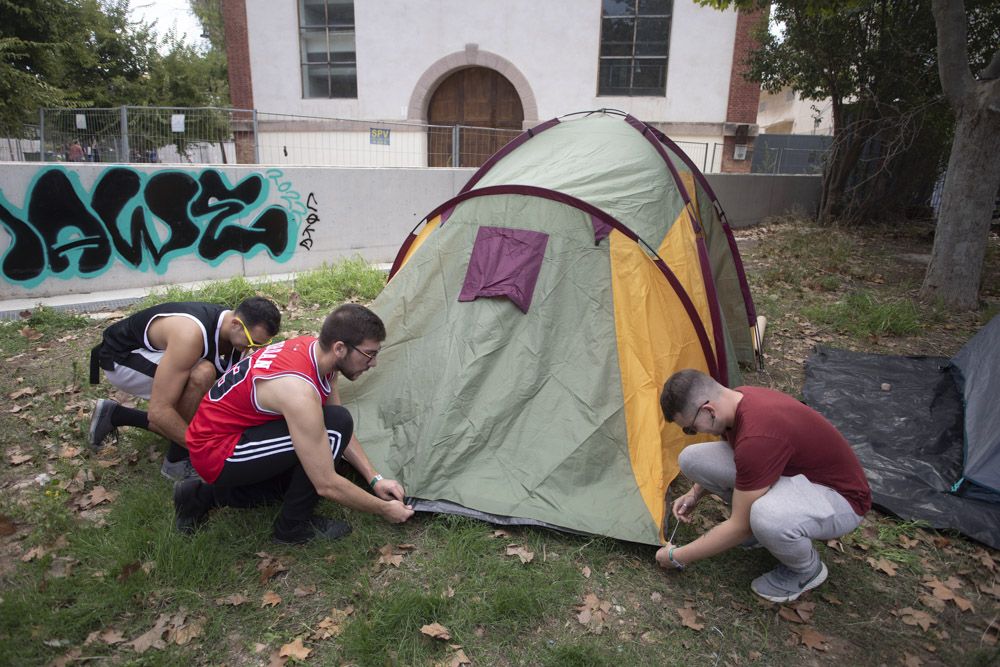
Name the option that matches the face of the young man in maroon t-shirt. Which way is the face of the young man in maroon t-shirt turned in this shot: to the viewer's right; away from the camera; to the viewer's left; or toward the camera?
to the viewer's left

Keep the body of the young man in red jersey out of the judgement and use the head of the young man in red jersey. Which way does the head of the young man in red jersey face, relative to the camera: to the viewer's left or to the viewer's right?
to the viewer's right

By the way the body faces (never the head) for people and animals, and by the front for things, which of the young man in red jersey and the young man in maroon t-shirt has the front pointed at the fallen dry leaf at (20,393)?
the young man in maroon t-shirt

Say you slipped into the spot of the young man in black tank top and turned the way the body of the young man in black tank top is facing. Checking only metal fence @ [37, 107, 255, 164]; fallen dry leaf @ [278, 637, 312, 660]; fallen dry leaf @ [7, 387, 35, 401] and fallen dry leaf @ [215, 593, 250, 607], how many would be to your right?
2

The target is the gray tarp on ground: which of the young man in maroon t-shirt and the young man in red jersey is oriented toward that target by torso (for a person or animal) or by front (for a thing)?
the young man in red jersey

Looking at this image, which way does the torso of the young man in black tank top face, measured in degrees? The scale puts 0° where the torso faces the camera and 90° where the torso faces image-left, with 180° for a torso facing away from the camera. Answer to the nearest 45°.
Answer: approximately 270°

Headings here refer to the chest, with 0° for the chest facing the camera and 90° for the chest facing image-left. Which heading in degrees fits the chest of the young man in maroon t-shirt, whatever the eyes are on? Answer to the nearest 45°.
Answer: approximately 90°

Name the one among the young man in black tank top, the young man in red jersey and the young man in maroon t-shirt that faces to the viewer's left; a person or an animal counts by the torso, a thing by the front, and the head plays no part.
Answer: the young man in maroon t-shirt

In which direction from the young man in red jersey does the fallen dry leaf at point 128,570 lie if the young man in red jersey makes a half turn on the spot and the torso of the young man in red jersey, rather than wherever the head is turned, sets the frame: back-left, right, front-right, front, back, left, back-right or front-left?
front

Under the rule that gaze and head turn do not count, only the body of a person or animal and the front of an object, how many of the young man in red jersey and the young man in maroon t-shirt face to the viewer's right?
1

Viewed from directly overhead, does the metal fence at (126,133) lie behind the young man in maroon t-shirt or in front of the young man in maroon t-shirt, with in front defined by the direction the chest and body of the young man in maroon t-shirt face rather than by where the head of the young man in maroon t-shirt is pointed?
in front

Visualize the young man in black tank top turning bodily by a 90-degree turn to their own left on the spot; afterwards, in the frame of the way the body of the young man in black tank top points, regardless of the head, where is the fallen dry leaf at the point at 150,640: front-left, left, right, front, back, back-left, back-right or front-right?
back

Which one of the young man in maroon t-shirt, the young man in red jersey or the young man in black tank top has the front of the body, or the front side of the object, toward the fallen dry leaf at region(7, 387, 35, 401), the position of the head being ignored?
the young man in maroon t-shirt

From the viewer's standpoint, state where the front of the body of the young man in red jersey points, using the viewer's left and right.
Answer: facing to the right of the viewer

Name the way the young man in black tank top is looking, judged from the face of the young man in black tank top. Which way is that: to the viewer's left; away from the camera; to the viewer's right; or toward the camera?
to the viewer's right

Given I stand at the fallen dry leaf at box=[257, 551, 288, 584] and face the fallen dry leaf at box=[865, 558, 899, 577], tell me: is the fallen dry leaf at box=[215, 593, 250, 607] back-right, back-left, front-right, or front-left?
back-right

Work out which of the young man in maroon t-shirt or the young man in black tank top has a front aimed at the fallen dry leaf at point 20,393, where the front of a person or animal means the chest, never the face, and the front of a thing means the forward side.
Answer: the young man in maroon t-shirt

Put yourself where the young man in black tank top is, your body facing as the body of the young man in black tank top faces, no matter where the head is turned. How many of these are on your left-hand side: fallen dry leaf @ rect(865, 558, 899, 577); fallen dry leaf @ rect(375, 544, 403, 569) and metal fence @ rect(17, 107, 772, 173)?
1
